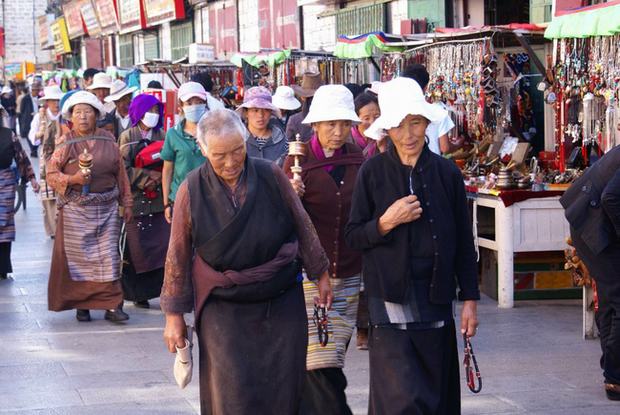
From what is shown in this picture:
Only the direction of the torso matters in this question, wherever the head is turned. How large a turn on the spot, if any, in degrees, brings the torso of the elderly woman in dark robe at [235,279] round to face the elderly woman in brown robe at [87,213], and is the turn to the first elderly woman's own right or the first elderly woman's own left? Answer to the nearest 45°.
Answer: approximately 180°

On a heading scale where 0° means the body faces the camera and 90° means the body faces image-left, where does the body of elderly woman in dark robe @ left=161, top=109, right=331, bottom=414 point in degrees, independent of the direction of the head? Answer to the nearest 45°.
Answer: approximately 0°

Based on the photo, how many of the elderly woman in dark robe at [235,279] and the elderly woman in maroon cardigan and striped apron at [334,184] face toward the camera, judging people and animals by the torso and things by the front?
2

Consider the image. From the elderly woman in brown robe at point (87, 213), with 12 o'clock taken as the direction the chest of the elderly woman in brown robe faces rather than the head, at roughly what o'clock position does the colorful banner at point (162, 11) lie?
The colorful banner is roughly at 6 o'clock from the elderly woman in brown robe.

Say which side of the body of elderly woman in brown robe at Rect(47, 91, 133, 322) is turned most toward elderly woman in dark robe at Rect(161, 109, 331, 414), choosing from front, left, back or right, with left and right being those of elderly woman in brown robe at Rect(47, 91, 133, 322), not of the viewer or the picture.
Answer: front

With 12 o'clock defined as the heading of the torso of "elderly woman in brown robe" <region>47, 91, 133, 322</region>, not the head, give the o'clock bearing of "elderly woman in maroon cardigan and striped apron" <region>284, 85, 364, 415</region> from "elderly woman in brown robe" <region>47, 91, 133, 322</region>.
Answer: "elderly woman in maroon cardigan and striped apron" <region>284, 85, 364, 415</region> is roughly at 11 o'clock from "elderly woman in brown robe" <region>47, 91, 133, 322</region>.

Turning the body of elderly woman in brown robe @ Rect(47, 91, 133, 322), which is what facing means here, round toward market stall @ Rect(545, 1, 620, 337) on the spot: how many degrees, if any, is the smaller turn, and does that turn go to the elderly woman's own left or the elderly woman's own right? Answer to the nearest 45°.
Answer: approximately 90° to the elderly woman's own left

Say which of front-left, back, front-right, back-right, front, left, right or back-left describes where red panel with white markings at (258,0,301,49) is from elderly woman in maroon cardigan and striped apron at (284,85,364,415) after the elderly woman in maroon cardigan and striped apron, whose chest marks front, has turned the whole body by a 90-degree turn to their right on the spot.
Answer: right

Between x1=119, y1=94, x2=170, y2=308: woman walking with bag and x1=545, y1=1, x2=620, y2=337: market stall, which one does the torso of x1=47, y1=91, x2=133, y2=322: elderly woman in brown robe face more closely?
the market stall

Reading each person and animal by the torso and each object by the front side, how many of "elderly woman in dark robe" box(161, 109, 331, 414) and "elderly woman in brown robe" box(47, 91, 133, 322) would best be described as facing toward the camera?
2

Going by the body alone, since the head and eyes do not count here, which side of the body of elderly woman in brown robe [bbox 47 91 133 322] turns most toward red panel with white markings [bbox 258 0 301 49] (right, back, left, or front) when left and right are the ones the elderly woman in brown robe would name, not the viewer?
back

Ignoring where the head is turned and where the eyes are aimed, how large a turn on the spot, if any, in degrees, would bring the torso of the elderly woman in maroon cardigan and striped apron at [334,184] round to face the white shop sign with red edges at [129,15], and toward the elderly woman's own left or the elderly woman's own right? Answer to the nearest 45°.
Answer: approximately 180°

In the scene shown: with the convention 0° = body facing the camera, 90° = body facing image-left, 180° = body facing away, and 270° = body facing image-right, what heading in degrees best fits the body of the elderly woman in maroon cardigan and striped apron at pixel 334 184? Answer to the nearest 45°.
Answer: approximately 0°

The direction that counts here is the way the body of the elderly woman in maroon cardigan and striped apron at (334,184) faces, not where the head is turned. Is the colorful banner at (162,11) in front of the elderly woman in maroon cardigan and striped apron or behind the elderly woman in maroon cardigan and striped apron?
behind
